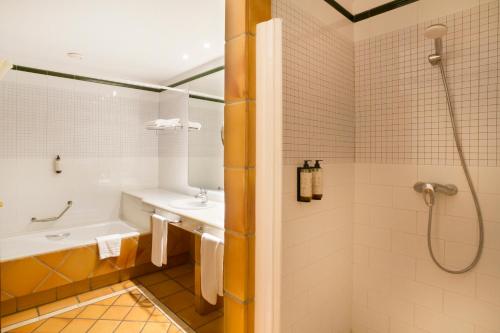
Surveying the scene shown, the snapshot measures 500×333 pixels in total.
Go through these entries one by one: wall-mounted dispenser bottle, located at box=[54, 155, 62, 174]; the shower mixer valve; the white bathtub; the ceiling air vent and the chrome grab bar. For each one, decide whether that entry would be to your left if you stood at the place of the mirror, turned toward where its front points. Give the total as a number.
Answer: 1

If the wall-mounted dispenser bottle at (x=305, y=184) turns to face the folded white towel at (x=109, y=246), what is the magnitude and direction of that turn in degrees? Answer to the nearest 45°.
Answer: approximately 180°

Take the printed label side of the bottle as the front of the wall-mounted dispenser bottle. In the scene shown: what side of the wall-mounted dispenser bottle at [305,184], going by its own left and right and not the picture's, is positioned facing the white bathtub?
back

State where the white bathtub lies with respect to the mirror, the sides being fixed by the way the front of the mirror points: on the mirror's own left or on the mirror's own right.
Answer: on the mirror's own right

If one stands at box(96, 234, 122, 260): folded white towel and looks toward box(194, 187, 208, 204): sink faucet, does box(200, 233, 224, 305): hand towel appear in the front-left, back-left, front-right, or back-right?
front-right

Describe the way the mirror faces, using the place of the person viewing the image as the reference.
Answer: facing the viewer and to the left of the viewer

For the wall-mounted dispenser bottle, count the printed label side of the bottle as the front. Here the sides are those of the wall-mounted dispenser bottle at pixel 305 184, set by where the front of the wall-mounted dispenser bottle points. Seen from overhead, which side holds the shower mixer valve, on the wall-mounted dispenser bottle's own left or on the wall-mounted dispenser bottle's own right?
on the wall-mounted dispenser bottle's own left

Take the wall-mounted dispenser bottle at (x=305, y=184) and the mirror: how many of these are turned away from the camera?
0

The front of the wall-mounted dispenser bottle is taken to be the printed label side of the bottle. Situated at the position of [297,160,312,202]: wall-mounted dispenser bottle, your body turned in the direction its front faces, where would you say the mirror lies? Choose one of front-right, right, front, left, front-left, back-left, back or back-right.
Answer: back

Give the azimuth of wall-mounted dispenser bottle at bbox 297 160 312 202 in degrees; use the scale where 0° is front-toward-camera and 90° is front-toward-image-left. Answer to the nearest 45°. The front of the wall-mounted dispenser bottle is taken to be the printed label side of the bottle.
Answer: approximately 315°

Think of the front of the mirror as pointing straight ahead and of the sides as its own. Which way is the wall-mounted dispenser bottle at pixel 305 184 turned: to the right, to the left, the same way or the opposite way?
to the left
